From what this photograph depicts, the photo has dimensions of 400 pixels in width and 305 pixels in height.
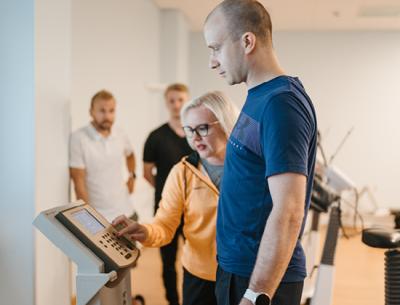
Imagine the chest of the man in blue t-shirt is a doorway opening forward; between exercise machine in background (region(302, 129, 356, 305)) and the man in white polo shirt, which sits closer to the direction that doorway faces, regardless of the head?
the man in white polo shirt

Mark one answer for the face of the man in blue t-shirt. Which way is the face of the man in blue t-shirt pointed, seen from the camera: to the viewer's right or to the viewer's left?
to the viewer's left

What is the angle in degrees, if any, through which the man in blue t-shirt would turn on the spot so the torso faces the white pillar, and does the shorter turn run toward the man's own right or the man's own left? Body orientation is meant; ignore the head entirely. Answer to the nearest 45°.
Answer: approximately 45° to the man's own right

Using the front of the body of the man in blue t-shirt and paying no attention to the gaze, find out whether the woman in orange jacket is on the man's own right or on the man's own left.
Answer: on the man's own right

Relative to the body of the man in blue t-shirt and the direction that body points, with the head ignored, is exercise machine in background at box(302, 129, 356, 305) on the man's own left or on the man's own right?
on the man's own right

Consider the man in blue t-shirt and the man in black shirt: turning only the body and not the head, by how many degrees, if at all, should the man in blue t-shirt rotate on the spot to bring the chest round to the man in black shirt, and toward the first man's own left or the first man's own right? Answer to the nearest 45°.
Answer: approximately 90° to the first man's own right

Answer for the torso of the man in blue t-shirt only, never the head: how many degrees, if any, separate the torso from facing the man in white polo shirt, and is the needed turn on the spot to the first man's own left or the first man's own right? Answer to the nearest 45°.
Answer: approximately 45° to the first man's own right

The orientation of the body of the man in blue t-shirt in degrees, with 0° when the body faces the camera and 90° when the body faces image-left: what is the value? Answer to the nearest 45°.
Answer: approximately 90°
